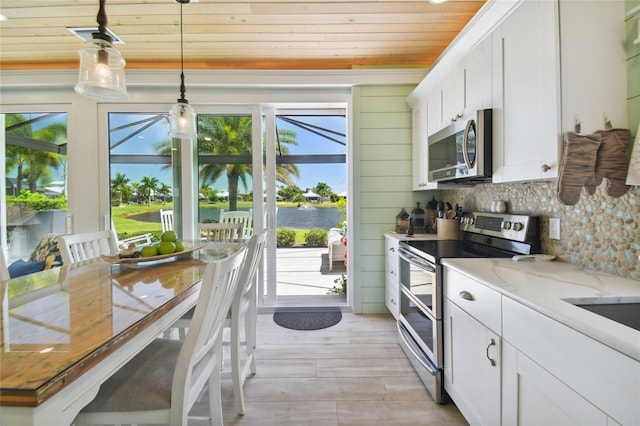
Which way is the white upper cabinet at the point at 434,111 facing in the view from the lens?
facing to the left of the viewer

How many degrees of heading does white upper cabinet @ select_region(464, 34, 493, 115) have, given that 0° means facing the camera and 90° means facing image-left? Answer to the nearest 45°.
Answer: approximately 45°

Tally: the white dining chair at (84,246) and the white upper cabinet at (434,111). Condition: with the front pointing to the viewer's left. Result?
1

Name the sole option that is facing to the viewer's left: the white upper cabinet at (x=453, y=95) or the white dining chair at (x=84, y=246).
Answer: the white upper cabinet

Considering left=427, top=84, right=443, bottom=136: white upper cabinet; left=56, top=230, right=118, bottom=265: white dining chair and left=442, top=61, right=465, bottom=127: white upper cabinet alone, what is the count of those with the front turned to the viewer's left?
2

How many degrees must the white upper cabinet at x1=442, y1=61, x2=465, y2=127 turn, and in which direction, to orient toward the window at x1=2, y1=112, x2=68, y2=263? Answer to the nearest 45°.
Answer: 0° — it already faces it

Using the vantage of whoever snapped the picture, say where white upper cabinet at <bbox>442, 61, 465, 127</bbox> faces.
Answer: facing to the left of the viewer
